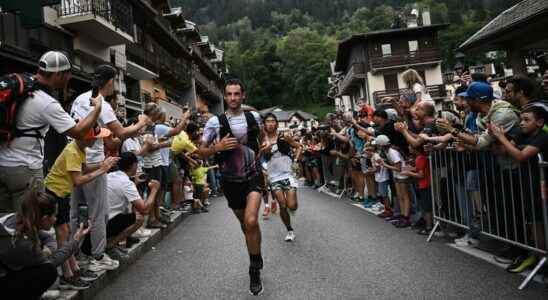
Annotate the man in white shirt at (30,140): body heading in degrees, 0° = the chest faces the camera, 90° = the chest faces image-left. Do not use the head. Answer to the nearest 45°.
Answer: approximately 270°

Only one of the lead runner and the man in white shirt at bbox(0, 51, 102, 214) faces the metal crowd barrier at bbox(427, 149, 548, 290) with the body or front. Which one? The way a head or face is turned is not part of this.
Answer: the man in white shirt

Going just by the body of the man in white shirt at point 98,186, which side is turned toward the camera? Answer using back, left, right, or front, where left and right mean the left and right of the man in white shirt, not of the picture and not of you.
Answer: right

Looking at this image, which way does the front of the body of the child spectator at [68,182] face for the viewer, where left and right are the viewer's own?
facing to the right of the viewer

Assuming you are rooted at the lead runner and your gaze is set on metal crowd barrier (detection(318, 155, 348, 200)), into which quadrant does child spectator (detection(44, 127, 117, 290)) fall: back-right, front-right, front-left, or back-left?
back-left

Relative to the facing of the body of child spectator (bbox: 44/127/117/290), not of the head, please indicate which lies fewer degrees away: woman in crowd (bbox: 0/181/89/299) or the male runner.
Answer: the male runner

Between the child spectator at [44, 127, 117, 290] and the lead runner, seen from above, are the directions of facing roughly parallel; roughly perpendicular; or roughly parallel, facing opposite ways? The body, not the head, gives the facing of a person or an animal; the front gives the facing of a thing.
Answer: roughly perpendicular

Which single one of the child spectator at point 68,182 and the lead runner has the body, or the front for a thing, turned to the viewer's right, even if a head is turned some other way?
the child spectator
